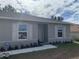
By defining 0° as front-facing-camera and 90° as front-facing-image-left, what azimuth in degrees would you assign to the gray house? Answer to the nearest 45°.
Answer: approximately 315°
